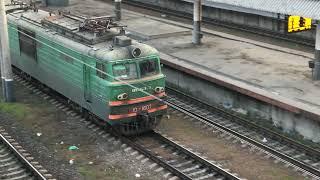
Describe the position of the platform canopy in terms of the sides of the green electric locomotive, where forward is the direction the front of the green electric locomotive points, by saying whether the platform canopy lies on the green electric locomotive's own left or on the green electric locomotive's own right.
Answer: on the green electric locomotive's own left

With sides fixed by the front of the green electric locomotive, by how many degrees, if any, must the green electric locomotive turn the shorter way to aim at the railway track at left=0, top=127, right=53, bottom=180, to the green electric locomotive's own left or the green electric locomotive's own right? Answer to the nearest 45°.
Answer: approximately 90° to the green electric locomotive's own right

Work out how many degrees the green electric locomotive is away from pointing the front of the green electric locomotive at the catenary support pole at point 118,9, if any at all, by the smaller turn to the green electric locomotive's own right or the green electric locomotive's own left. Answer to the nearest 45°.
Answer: approximately 135° to the green electric locomotive's own left

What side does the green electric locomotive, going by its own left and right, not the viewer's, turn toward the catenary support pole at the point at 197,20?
left

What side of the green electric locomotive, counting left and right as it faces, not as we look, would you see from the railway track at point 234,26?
left

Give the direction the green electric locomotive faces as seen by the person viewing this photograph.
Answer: facing the viewer and to the right of the viewer

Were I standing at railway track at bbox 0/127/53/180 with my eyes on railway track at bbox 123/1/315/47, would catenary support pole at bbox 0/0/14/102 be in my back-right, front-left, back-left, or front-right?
front-left

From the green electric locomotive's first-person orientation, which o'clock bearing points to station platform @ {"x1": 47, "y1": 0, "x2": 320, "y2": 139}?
The station platform is roughly at 9 o'clock from the green electric locomotive.

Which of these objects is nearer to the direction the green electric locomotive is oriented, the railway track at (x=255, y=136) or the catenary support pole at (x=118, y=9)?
the railway track

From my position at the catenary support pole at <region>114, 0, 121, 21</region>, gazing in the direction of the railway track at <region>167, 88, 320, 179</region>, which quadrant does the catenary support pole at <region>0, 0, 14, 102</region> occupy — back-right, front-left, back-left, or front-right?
front-right
